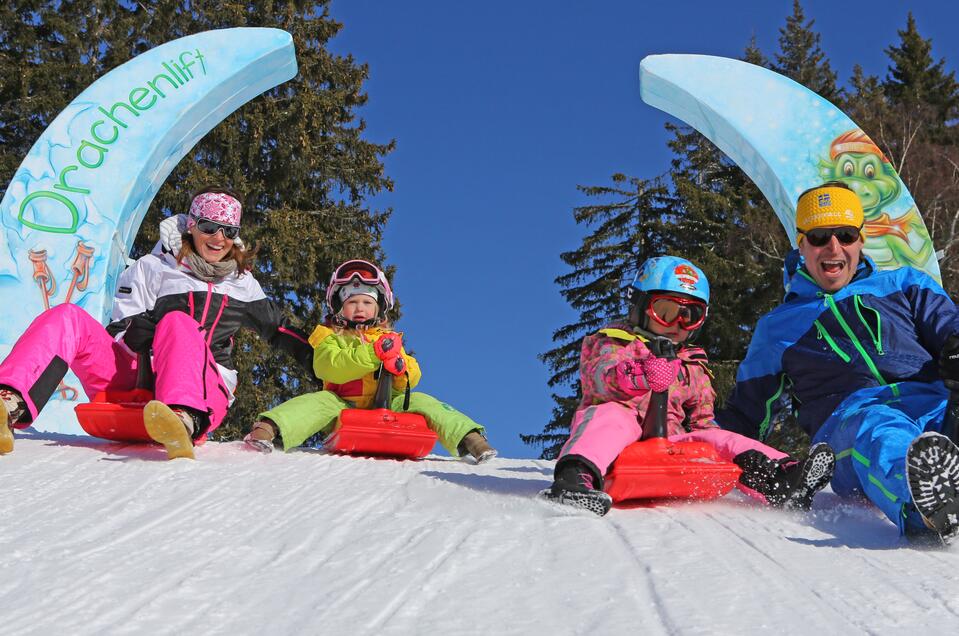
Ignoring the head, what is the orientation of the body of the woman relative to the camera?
toward the camera

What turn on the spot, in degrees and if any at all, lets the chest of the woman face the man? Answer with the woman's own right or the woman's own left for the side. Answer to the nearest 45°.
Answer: approximately 45° to the woman's own left

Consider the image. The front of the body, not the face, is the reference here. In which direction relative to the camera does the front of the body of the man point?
toward the camera

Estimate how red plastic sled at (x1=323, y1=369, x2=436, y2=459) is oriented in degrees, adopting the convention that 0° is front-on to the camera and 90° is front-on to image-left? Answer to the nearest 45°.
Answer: approximately 0°

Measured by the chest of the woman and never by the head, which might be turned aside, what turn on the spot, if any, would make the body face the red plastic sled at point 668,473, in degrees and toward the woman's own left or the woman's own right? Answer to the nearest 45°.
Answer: approximately 45° to the woman's own left

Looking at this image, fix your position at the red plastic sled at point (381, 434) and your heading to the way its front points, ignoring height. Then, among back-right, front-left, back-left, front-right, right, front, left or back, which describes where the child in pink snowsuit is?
front-left

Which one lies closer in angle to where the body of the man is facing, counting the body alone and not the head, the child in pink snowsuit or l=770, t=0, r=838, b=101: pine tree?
the child in pink snowsuit

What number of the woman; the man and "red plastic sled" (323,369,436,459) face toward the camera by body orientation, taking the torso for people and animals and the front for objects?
3

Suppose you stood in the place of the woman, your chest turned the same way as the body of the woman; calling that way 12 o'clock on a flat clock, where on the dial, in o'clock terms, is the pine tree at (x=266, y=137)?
The pine tree is roughly at 6 o'clock from the woman.

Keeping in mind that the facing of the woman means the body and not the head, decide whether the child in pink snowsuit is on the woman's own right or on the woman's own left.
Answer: on the woman's own left

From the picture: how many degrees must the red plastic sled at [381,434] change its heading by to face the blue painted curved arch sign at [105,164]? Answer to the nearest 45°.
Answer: approximately 135° to its right

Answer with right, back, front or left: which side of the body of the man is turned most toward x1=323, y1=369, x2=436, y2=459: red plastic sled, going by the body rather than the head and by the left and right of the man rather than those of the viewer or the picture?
right
